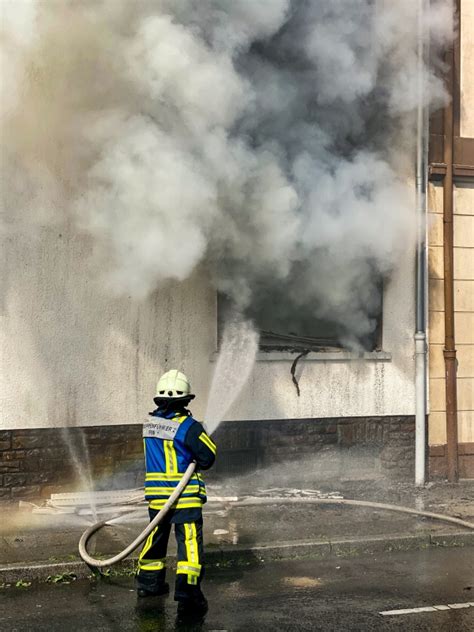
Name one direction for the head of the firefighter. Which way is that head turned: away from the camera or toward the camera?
away from the camera

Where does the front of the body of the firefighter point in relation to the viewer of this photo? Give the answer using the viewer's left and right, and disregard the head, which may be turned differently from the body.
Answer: facing away from the viewer and to the right of the viewer
